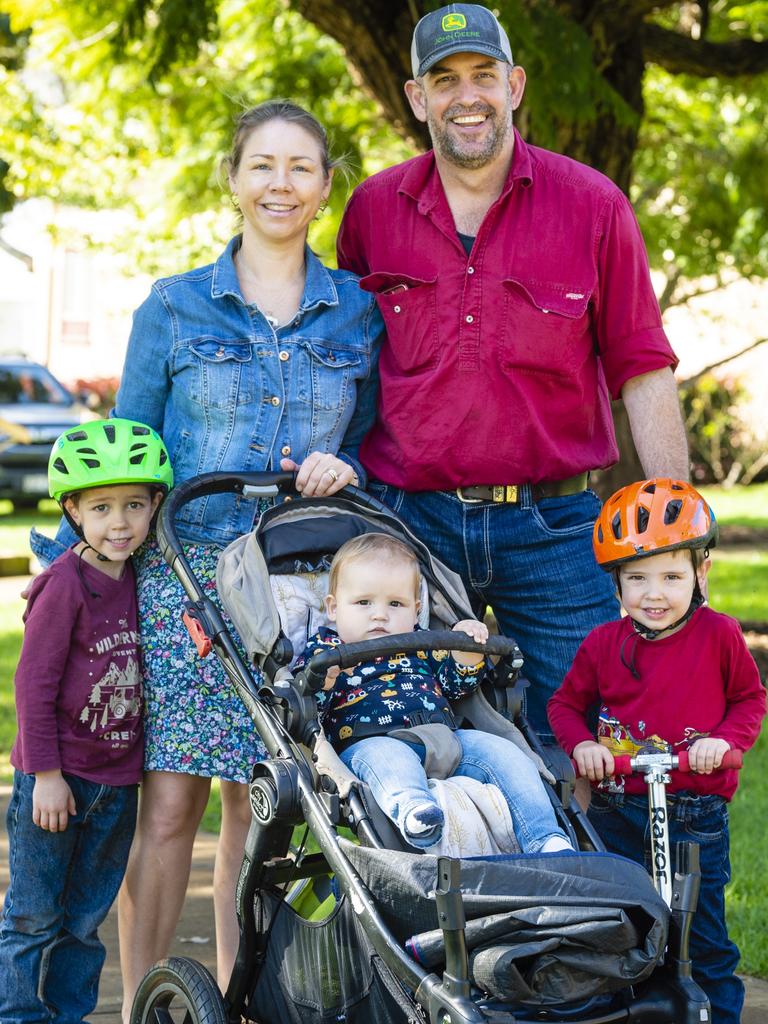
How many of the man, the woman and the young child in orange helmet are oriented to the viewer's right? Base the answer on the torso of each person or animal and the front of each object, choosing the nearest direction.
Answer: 0

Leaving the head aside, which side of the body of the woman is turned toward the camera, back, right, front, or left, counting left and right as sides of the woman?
front

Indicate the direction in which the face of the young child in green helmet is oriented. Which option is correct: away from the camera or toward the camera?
toward the camera

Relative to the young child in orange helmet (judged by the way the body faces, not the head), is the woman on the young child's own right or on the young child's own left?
on the young child's own right

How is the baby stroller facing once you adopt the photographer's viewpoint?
facing the viewer and to the right of the viewer

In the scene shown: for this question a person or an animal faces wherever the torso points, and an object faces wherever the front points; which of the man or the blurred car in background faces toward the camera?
the man

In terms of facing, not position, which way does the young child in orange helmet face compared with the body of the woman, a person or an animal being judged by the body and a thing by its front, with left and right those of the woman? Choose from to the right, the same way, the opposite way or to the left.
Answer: the same way

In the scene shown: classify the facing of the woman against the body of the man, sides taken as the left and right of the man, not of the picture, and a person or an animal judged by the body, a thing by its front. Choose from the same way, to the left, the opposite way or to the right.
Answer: the same way

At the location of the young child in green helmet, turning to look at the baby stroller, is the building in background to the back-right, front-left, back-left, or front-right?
back-left

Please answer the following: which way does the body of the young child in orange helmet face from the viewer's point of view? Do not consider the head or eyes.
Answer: toward the camera
